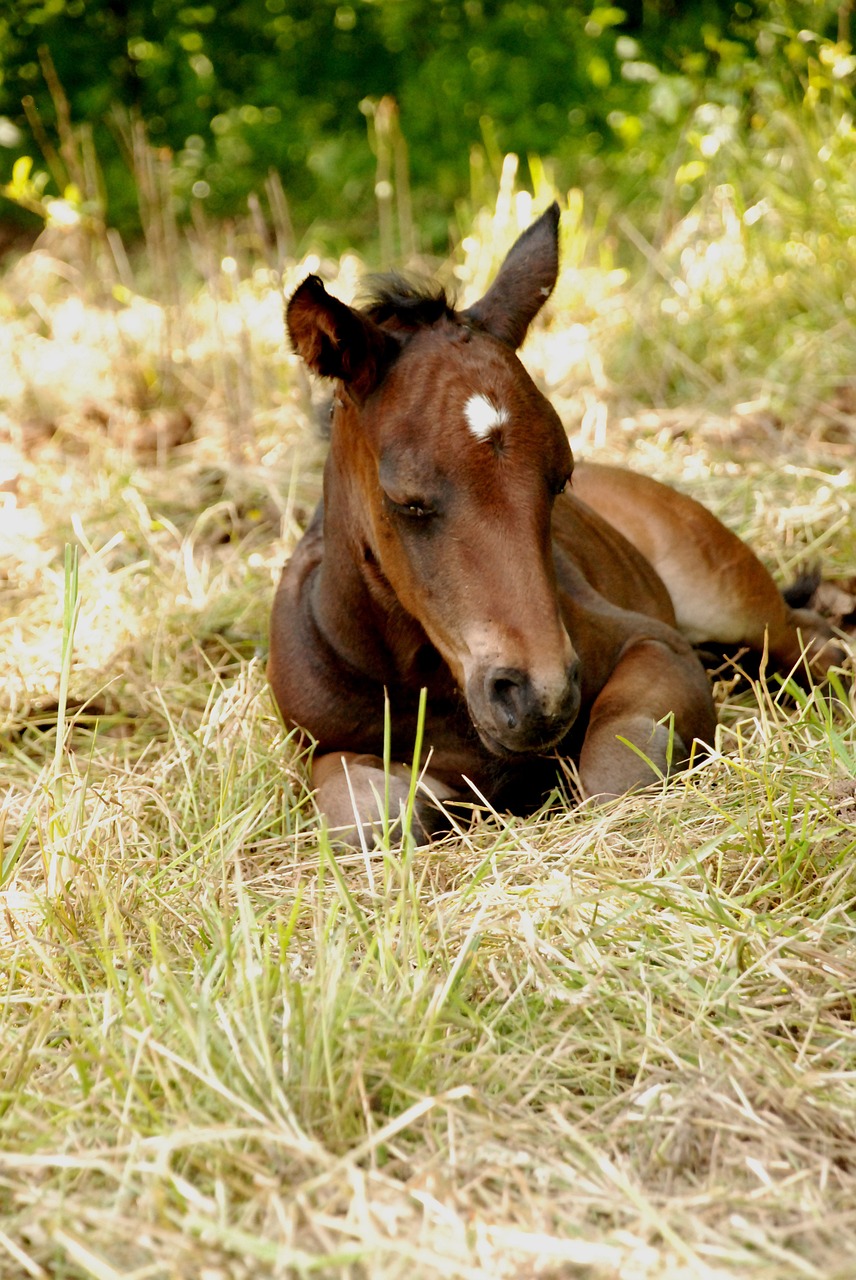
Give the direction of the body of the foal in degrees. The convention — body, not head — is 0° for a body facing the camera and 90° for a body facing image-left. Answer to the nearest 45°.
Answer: approximately 45°
